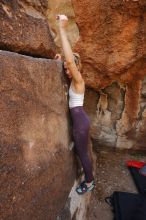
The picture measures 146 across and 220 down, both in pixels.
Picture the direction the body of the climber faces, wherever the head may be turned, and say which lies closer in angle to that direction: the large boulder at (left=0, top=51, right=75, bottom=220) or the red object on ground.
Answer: the large boulder
